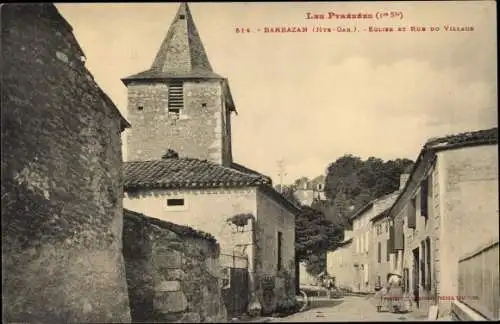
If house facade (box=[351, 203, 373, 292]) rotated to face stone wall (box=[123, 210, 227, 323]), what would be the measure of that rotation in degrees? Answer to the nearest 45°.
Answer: approximately 45° to its left

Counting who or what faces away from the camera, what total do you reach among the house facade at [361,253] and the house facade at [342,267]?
0

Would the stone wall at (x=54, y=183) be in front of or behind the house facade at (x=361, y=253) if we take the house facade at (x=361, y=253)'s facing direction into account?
in front

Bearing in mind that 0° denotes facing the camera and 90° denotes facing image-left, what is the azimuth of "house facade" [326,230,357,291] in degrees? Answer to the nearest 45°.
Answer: approximately 45°

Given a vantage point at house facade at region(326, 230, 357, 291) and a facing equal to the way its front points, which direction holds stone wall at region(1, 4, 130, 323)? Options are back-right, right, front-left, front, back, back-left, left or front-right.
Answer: front-left

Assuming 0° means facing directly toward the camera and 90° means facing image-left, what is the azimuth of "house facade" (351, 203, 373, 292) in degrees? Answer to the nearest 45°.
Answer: approximately 45°
